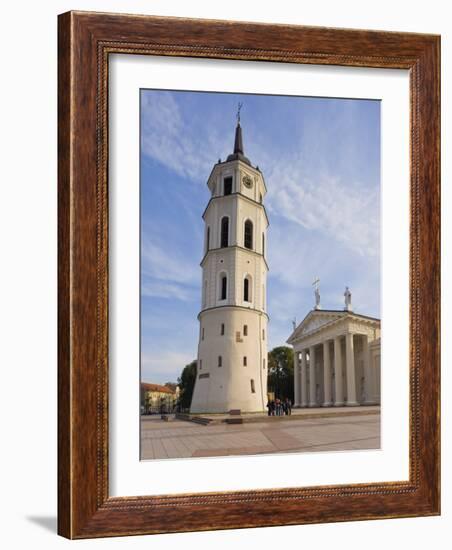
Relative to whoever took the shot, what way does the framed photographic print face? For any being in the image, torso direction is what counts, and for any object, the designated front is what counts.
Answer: facing the viewer and to the right of the viewer
